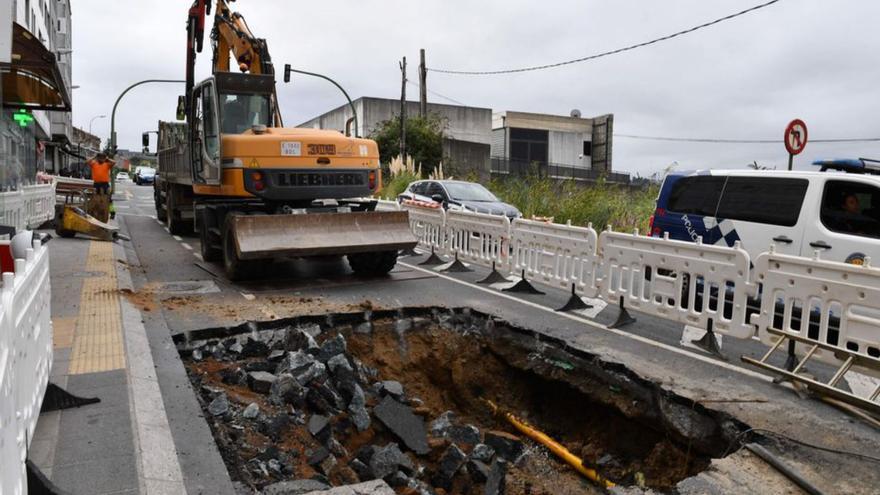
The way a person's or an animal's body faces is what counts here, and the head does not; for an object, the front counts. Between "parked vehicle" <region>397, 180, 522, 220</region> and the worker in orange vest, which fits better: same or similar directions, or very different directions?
very different directions

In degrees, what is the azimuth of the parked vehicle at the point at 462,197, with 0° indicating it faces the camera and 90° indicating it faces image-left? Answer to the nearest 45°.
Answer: approximately 315°

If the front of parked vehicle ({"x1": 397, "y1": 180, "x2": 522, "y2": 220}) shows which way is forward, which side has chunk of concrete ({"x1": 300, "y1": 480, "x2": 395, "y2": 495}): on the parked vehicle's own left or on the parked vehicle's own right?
on the parked vehicle's own right
